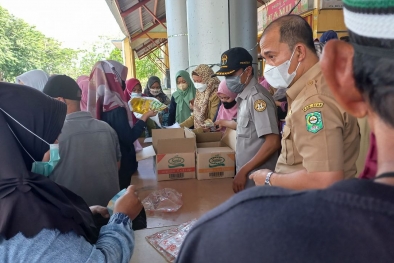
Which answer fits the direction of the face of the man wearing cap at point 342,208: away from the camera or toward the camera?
away from the camera

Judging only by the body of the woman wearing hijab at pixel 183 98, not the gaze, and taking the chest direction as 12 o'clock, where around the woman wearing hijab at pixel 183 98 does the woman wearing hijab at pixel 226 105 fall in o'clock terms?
the woman wearing hijab at pixel 226 105 is roughly at 10 o'clock from the woman wearing hijab at pixel 183 98.

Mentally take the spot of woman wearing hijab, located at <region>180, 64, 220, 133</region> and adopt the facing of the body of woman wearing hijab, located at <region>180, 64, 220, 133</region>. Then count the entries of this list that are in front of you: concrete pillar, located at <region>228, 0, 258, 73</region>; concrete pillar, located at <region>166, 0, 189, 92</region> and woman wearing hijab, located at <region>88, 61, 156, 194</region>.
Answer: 1

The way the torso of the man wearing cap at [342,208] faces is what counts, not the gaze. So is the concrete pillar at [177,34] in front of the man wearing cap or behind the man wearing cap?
in front

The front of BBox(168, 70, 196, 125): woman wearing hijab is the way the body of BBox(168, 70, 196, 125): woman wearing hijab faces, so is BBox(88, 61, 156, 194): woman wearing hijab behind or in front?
in front

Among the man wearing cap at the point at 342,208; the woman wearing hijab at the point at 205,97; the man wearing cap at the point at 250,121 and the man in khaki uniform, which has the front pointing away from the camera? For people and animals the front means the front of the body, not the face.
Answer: the man wearing cap at the point at 342,208

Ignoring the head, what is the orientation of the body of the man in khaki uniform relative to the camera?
to the viewer's left

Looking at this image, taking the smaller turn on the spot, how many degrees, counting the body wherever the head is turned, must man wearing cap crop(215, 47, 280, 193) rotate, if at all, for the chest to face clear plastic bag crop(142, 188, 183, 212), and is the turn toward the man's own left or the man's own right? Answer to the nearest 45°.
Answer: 0° — they already face it

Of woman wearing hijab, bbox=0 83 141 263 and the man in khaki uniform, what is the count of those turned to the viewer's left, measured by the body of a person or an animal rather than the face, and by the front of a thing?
1

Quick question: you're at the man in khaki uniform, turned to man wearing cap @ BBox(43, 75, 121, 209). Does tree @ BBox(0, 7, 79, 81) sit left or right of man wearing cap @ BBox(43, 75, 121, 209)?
right

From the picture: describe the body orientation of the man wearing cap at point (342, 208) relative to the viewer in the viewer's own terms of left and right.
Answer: facing away from the viewer

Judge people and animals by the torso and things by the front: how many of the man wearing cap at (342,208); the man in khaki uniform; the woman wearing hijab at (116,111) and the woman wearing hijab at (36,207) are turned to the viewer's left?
1

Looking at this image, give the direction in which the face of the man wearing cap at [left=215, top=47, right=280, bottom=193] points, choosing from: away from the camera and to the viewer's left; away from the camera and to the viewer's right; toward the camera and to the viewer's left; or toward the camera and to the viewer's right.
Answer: toward the camera and to the viewer's left

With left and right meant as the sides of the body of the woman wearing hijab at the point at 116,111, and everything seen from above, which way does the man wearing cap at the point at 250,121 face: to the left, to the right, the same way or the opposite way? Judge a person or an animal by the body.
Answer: the opposite way

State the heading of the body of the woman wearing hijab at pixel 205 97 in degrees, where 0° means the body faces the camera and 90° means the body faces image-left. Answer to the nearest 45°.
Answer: approximately 45°

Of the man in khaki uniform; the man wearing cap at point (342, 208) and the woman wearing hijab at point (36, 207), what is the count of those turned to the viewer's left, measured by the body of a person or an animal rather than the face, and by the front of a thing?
1

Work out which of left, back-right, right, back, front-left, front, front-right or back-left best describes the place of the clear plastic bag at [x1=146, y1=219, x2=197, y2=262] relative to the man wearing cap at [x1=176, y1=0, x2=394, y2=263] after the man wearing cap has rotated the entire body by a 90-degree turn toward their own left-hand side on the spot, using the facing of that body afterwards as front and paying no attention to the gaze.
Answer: front-right

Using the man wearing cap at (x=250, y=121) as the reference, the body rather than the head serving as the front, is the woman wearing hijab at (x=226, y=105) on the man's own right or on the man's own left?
on the man's own right

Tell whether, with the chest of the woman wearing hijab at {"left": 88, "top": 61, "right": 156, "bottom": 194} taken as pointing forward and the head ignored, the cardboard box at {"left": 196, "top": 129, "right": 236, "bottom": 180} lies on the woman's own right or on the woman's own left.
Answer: on the woman's own right
